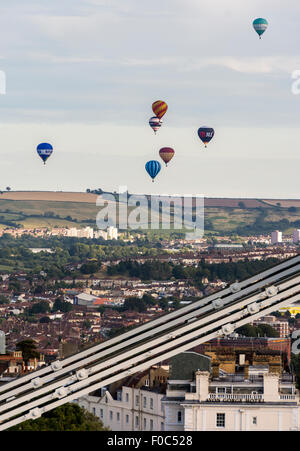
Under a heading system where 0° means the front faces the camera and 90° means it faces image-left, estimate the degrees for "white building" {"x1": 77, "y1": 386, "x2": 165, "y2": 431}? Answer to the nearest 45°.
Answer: approximately 45°

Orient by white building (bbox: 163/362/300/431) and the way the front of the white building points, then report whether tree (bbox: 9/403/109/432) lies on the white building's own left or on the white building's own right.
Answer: on the white building's own right
